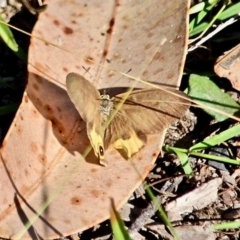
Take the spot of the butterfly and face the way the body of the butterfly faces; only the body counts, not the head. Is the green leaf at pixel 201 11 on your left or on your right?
on your right

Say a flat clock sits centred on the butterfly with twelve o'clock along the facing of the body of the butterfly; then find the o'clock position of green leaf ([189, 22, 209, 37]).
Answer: The green leaf is roughly at 2 o'clock from the butterfly.
